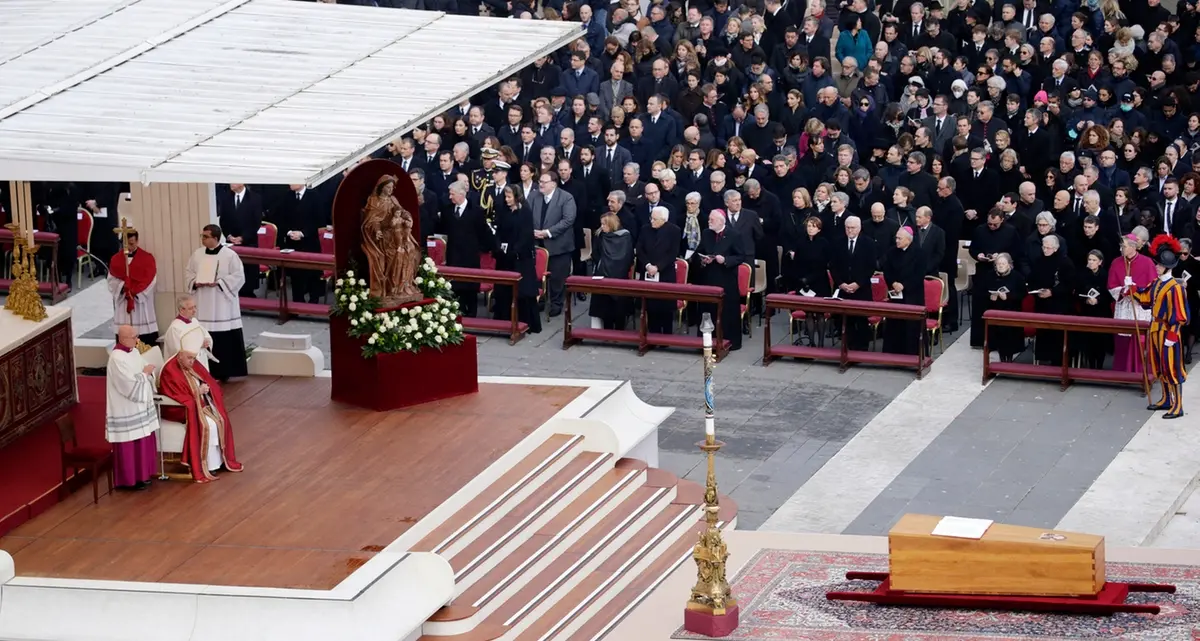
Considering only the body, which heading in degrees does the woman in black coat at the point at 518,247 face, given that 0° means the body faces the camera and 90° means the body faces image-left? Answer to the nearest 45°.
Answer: approximately 45°

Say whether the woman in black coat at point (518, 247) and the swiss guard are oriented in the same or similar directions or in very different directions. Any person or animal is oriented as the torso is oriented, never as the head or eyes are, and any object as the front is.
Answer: same or similar directions

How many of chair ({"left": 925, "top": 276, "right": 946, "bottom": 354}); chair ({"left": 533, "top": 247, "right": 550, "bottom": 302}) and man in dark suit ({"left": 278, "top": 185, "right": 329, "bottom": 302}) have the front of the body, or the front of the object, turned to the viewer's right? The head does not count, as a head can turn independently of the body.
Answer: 0

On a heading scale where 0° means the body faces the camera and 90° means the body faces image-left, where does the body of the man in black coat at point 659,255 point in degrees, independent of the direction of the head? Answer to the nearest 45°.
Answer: approximately 45°

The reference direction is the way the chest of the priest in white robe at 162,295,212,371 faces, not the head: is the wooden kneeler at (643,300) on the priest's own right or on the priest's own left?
on the priest's own left

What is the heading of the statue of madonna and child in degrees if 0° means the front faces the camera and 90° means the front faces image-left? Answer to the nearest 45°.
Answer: approximately 315°

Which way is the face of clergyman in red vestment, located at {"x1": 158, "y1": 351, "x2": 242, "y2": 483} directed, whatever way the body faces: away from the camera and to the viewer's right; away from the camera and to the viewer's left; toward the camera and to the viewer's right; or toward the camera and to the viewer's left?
toward the camera and to the viewer's right

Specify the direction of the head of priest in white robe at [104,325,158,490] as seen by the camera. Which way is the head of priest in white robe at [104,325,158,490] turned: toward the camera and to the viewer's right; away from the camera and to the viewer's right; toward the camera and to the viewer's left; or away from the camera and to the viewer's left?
toward the camera and to the viewer's right

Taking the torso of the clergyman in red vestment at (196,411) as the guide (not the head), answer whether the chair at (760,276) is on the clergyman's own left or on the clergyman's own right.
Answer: on the clergyman's own left

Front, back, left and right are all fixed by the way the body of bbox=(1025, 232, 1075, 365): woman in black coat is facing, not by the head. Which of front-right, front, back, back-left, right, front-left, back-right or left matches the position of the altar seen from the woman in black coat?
front

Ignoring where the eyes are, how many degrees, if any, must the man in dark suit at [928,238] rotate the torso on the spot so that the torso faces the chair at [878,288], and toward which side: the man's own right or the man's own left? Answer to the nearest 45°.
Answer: approximately 45° to the man's own right

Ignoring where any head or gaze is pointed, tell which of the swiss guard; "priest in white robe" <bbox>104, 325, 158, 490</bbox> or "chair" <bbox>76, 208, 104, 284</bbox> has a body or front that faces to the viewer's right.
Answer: the priest in white robe

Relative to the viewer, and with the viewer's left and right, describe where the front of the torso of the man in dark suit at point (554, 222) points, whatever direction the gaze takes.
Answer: facing the viewer and to the left of the viewer

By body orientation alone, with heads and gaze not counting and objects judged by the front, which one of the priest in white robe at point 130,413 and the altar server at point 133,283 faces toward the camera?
the altar server
